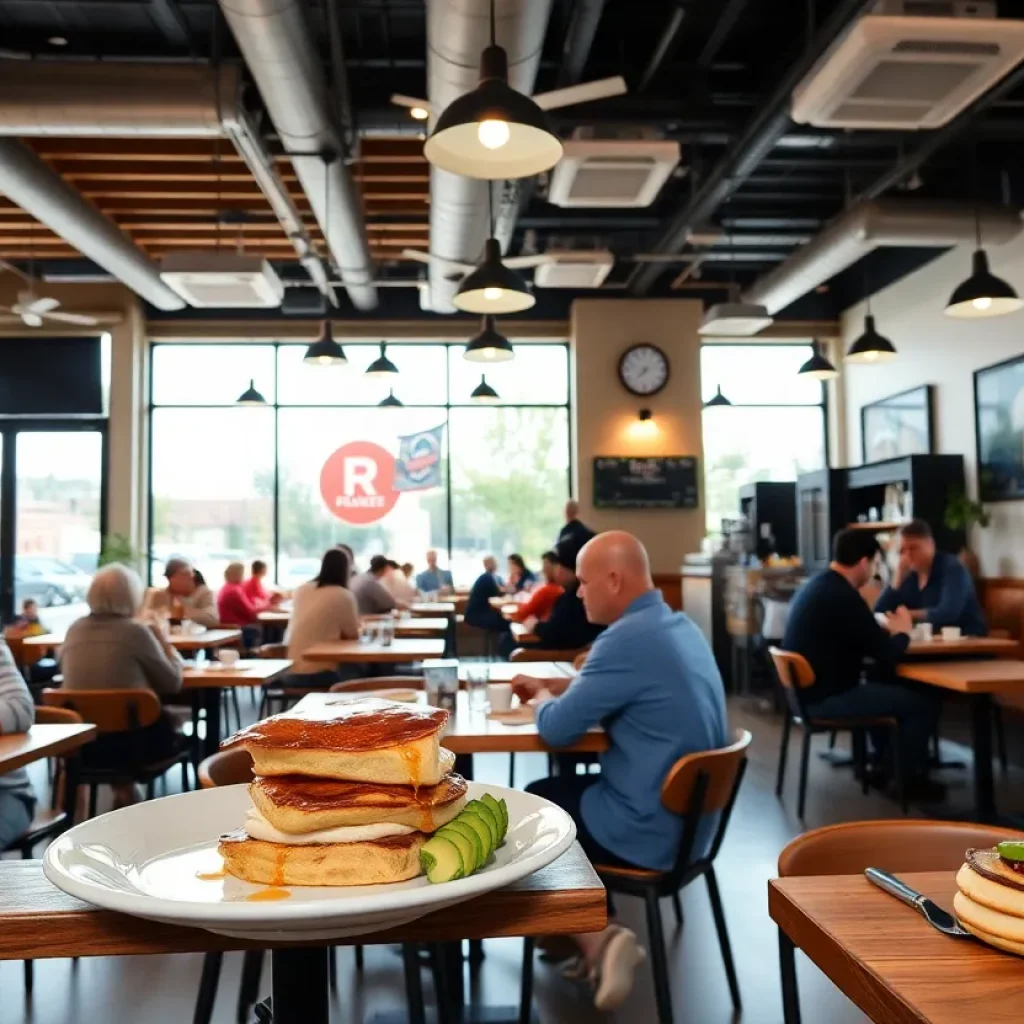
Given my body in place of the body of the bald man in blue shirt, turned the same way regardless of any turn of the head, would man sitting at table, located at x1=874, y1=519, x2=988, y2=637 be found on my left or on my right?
on my right

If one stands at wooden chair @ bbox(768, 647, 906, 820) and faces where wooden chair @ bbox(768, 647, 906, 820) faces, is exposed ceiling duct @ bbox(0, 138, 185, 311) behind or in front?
behind

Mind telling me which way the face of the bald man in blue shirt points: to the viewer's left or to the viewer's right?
to the viewer's left

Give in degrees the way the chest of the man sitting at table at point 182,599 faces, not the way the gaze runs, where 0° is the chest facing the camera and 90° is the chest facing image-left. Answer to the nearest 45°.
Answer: approximately 0°

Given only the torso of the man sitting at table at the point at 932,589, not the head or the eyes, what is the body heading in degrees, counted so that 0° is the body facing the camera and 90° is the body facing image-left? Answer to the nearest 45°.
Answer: approximately 45°

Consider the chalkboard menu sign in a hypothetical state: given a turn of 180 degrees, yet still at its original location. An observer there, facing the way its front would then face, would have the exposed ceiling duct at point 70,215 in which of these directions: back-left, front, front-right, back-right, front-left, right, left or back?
back-left

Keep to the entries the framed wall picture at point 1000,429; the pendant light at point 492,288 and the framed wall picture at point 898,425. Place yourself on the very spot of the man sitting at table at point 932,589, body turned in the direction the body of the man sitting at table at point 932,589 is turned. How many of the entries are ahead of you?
1

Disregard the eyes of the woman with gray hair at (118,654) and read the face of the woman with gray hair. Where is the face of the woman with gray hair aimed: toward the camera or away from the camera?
away from the camera

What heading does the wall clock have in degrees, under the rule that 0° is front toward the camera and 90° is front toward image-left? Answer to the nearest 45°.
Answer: approximately 0°

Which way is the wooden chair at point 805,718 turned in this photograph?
to the viewer's right

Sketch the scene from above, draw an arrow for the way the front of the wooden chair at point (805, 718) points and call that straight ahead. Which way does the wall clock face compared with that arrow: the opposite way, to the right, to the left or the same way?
to the right

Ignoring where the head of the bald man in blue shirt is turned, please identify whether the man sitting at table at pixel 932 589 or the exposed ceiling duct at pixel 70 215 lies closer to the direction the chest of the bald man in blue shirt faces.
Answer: the exposed ceiling duct
